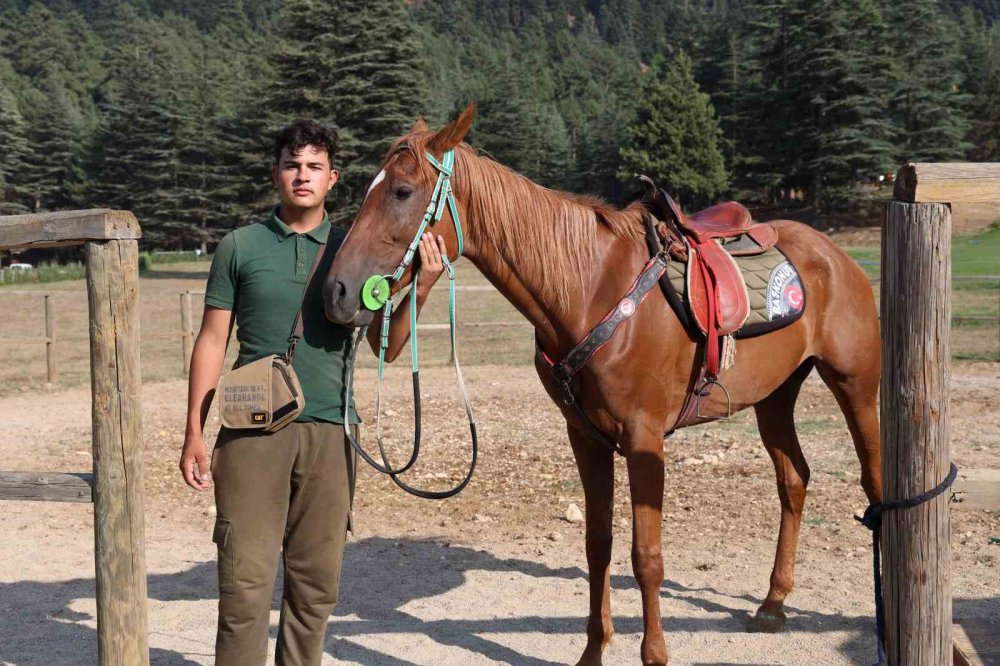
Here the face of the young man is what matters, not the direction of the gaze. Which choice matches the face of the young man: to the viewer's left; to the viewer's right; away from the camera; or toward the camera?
toward the camera

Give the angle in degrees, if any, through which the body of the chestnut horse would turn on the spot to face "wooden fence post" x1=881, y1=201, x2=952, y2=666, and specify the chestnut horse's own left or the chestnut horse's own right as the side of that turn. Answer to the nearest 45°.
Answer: approximately 90° to the chestnut horse's own left

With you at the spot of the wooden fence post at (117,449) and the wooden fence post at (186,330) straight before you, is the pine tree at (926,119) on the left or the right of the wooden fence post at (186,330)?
right

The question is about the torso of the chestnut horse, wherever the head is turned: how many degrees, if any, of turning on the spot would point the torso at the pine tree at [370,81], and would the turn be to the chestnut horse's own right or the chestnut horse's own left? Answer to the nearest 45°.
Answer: approximately 135° to the chestnut horse's own right

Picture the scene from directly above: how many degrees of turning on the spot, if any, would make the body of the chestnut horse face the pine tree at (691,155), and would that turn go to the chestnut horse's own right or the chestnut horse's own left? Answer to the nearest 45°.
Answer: approximately 135° to the chestnut horse's own right

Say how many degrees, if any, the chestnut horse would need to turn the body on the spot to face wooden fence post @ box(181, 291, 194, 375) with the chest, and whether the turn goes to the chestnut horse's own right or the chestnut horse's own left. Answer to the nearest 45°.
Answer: approximately 90° to the chestnut horse's own right

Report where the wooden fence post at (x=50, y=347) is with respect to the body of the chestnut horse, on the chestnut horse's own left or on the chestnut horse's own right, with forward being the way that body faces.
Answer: on the chestnut horse's own right

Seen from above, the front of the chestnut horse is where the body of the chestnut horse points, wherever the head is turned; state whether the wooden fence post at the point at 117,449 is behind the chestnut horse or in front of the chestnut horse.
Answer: in front

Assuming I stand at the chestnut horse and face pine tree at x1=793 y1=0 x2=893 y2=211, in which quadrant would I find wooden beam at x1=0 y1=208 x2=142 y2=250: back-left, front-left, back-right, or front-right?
back-left

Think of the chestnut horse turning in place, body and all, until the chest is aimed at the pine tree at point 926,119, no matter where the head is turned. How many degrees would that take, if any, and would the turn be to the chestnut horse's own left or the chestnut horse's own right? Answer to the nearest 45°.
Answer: approximately 135° to the chestnut horse's own right

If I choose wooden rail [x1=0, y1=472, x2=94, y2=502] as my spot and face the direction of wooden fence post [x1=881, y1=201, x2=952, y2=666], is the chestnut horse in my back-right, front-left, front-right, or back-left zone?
front-left

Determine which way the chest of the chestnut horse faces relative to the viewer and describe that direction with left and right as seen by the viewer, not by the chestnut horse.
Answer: facing the viewer and to the left of the viewer

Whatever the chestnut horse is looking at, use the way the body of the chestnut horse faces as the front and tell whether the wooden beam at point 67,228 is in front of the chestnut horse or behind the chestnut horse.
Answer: in front
